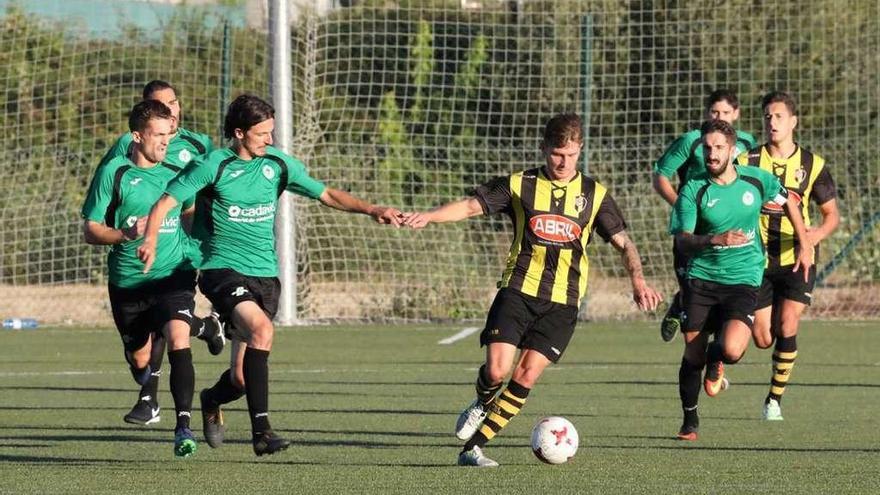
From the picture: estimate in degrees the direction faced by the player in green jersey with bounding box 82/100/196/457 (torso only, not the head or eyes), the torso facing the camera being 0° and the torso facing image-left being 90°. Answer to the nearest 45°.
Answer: approximately 315°

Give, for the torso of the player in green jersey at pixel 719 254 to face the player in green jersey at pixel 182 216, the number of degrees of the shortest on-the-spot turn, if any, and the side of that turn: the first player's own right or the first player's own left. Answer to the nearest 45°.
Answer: approximately 90° to the first player's own right

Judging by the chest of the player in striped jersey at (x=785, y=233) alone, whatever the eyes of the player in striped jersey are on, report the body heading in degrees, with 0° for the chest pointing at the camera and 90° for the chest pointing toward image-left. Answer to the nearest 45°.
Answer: approximately 0°

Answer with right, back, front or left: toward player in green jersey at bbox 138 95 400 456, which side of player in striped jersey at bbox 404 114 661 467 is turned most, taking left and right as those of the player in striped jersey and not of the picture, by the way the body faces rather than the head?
right

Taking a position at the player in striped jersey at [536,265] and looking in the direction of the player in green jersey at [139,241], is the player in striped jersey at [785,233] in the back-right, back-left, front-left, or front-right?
back-right

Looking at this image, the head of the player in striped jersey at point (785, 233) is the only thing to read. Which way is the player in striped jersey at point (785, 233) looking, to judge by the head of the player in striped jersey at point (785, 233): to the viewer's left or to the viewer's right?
to the viewer's left

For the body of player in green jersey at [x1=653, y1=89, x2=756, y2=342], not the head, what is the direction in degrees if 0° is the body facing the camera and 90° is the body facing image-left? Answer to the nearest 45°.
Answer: approximately 0°

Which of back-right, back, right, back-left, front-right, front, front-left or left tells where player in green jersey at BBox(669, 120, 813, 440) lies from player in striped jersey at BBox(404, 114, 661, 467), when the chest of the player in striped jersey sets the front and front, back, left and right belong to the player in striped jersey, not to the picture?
back-left
